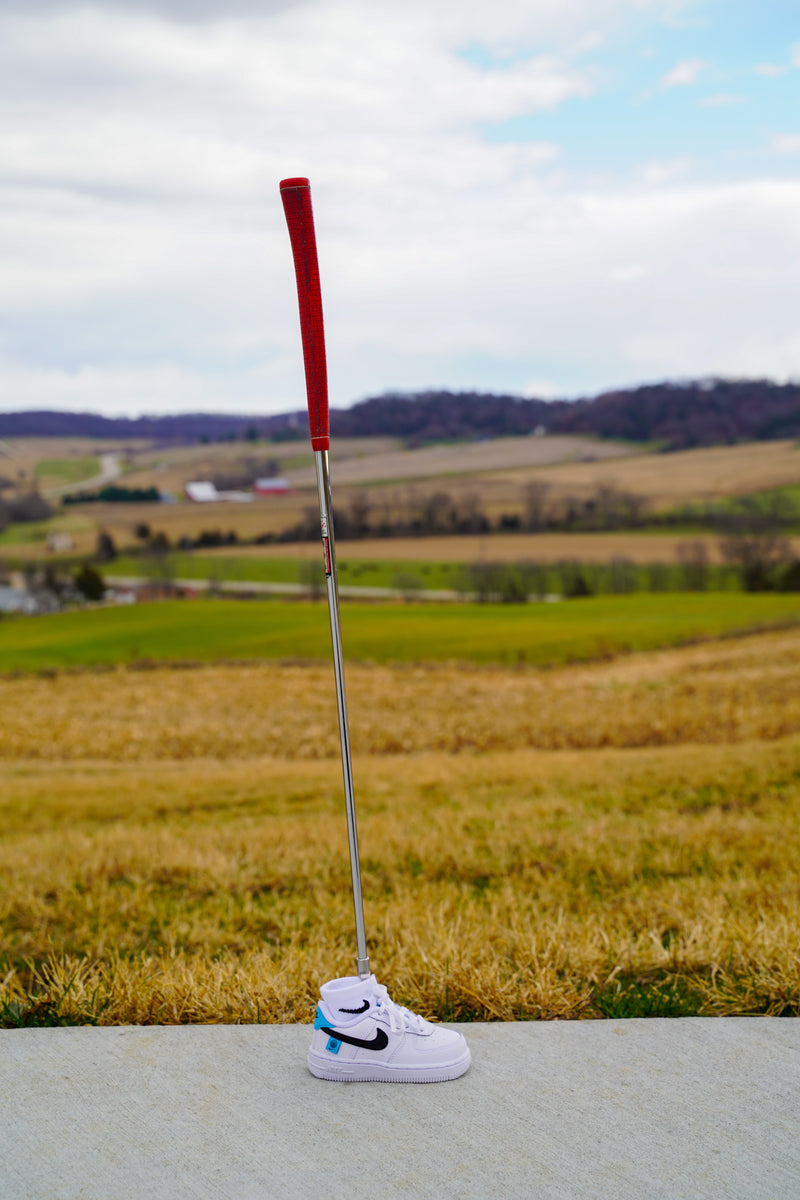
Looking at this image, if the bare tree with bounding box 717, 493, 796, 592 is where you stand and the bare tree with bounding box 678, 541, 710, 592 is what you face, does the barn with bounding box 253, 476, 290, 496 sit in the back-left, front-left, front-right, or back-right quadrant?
front-right

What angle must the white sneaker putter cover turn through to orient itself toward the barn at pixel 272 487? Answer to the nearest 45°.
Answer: approximately 90° to its left

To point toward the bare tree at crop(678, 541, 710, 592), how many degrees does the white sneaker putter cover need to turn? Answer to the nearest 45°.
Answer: approximately 90° to its left

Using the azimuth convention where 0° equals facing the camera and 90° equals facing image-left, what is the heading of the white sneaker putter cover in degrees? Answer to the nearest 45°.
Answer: approximately 270°

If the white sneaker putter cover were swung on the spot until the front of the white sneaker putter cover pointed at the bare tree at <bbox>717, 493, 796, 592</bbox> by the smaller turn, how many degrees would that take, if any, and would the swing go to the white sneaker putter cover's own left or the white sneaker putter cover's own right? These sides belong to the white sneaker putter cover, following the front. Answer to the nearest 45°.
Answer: approximately 90° to the white sneaker putter cover's own left

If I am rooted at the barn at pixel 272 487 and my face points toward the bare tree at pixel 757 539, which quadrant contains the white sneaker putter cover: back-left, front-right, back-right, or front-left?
front-right

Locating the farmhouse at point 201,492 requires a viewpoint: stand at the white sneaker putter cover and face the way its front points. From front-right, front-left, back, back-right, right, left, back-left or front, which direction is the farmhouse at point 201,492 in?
left
